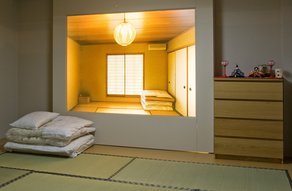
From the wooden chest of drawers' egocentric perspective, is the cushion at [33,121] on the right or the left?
on its right

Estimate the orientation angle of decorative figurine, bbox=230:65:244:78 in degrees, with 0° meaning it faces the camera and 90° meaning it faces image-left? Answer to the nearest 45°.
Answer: approximately 0°
